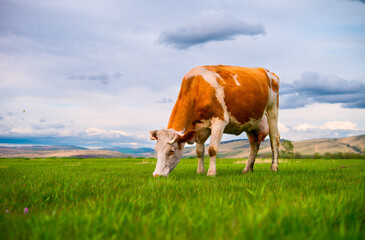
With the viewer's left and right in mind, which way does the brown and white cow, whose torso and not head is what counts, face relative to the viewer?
facing the viewer and to the left of the viewer
